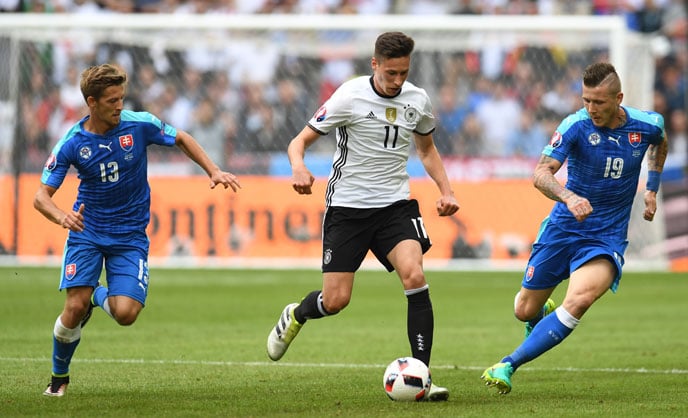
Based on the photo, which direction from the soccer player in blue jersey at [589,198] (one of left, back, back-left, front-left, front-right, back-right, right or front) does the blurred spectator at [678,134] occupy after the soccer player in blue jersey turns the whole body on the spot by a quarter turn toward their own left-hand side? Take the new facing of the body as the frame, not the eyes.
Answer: back-left

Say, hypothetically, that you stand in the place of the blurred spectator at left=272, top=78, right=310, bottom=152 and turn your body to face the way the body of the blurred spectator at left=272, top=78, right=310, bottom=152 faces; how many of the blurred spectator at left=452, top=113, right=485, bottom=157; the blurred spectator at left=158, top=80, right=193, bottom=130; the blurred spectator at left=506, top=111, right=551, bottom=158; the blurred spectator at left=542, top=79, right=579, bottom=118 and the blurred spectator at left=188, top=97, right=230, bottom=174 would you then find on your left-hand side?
3

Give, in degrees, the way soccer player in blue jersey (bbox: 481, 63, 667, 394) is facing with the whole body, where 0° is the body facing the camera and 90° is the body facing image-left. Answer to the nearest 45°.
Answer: approximately 45°

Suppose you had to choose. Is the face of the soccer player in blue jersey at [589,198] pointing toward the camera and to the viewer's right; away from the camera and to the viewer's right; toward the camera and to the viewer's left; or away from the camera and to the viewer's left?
toward the camera and to the viewer's left

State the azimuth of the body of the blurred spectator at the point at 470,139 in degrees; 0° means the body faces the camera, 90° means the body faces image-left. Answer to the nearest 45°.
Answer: approximately 0°

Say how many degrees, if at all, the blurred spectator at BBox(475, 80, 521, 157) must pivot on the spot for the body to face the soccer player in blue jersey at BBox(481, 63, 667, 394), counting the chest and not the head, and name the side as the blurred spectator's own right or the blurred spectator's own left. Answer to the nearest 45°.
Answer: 0° — they already face them

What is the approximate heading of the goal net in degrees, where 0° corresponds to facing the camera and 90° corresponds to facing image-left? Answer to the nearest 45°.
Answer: approximately 0°

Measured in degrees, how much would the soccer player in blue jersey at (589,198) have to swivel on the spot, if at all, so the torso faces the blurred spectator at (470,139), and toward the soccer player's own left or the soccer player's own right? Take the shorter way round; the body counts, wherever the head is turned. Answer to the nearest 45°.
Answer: approximately 135° to the soccer player's own right

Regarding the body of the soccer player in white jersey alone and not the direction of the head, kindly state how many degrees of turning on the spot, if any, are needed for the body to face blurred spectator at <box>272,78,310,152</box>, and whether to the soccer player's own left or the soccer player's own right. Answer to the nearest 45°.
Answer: approximately 135° to the soccer player's own left

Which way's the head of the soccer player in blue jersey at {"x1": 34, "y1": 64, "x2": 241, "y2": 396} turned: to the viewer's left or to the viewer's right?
to the viewer's right

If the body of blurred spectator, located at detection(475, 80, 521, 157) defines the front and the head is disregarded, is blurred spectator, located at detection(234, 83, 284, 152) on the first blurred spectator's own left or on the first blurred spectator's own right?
on the first blurred spectator's own right

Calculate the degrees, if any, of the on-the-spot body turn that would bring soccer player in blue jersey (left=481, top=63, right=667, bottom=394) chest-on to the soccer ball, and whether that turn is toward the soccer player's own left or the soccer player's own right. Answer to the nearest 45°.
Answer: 0° — they already face it

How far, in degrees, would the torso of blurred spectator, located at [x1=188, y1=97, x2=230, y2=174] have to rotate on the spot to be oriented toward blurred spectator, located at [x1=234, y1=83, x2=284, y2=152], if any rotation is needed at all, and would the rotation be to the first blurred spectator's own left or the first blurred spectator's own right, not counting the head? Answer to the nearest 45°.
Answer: approximately 90° to the first blurred spectator's own left

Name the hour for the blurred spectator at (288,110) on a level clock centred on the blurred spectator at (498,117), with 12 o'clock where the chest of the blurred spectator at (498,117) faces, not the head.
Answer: the blurred spectator at (288,110) is roughly at 3 o'clock from the blurred spectator at (498,117).

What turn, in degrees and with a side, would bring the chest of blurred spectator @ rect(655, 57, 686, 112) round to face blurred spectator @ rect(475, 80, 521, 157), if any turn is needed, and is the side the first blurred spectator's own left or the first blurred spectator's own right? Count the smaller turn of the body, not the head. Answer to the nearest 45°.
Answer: approximately 45° to the first blurred spectator's own right

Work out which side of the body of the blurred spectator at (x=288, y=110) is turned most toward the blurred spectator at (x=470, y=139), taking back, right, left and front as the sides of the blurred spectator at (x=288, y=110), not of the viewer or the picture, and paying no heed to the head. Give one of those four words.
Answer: left
